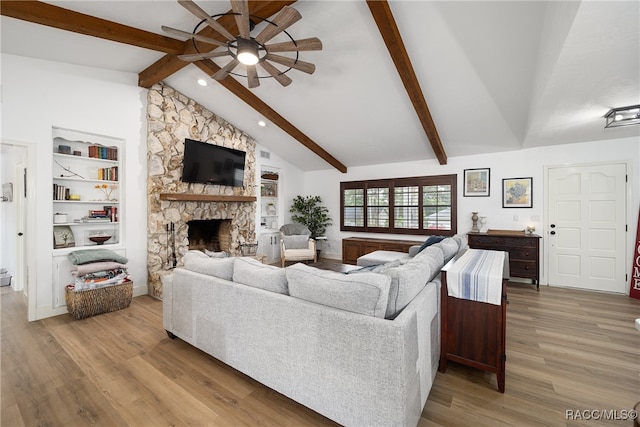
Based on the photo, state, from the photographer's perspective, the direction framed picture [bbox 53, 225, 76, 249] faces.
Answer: facing the viewer and to the right of the viewer

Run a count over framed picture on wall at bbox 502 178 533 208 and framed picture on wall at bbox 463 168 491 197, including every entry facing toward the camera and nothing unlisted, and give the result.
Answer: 2

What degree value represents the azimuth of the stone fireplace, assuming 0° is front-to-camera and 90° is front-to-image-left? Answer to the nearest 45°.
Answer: approximately 315°

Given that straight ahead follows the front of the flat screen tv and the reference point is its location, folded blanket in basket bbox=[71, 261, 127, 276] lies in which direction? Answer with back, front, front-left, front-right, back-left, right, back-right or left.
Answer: right

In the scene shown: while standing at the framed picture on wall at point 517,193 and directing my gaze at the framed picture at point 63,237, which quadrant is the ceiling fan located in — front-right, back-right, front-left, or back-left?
front-left

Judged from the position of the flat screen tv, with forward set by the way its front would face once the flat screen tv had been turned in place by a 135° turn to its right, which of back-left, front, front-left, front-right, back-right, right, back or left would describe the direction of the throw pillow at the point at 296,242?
back

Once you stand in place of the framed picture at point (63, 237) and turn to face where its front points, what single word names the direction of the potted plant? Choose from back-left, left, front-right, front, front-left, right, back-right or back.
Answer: front-left

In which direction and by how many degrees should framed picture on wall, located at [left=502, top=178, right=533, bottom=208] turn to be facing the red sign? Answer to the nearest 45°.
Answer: approximately 90° to its left

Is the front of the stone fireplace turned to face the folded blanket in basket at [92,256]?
no

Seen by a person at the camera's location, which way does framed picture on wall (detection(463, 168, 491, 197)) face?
facing the viewer

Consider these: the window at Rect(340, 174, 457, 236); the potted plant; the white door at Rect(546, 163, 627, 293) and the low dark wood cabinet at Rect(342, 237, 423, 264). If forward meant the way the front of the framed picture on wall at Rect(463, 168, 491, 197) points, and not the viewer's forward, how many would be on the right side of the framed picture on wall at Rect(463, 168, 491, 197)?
3

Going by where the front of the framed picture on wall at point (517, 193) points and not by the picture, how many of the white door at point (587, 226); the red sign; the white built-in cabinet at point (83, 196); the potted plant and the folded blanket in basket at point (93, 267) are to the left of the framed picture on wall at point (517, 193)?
2

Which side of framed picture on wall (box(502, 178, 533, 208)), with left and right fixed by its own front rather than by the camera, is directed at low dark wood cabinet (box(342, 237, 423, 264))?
right

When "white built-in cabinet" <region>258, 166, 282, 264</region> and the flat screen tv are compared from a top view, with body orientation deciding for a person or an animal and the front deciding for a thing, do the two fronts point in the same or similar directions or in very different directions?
same or similar directions

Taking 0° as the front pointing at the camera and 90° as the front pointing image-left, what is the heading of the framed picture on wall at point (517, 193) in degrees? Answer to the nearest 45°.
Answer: approximately 0°

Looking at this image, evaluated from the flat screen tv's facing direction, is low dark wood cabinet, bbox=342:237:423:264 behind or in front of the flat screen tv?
in front

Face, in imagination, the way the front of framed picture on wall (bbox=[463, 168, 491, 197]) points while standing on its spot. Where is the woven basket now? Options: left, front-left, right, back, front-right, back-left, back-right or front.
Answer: front-right

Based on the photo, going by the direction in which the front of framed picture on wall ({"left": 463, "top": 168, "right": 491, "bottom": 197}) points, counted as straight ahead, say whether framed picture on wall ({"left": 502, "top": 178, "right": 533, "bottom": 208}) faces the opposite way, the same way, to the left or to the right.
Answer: the same way
